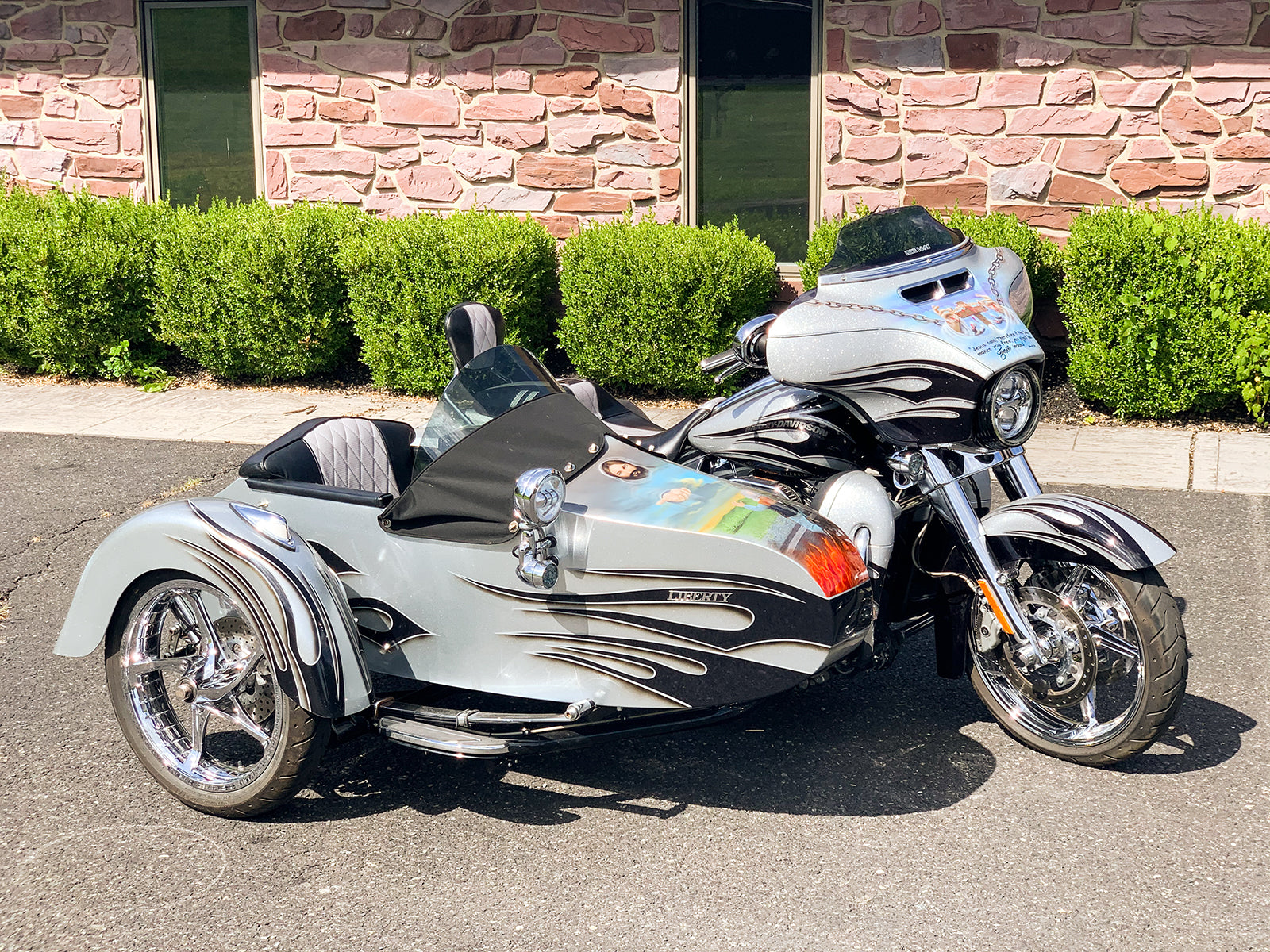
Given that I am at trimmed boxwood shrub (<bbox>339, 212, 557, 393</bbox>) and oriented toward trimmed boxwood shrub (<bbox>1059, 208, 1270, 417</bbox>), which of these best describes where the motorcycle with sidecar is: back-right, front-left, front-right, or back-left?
front-right

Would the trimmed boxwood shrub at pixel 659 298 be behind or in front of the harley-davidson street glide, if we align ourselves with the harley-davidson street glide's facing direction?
behind

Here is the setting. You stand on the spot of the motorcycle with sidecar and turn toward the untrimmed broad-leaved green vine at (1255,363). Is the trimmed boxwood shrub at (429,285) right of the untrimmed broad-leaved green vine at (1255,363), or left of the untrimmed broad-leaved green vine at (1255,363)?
left

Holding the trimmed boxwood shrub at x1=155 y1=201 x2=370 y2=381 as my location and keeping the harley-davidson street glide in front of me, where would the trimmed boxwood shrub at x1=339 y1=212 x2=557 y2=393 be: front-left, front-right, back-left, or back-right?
front-left

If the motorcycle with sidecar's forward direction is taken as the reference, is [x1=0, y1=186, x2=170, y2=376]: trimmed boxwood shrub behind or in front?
behind

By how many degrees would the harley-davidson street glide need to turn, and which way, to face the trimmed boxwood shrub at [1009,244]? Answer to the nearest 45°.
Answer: approximately 135° to its left

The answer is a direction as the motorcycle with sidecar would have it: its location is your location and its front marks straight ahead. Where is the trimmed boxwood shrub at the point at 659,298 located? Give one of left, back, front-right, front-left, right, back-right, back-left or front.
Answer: back-left

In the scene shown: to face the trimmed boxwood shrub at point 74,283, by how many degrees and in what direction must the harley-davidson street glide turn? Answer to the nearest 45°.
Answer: approximately 180°

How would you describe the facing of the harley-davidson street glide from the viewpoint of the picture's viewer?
facing the viewer and to the right of the viewer

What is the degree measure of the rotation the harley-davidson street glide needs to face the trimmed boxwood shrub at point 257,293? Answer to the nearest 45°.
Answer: approximately 180°
